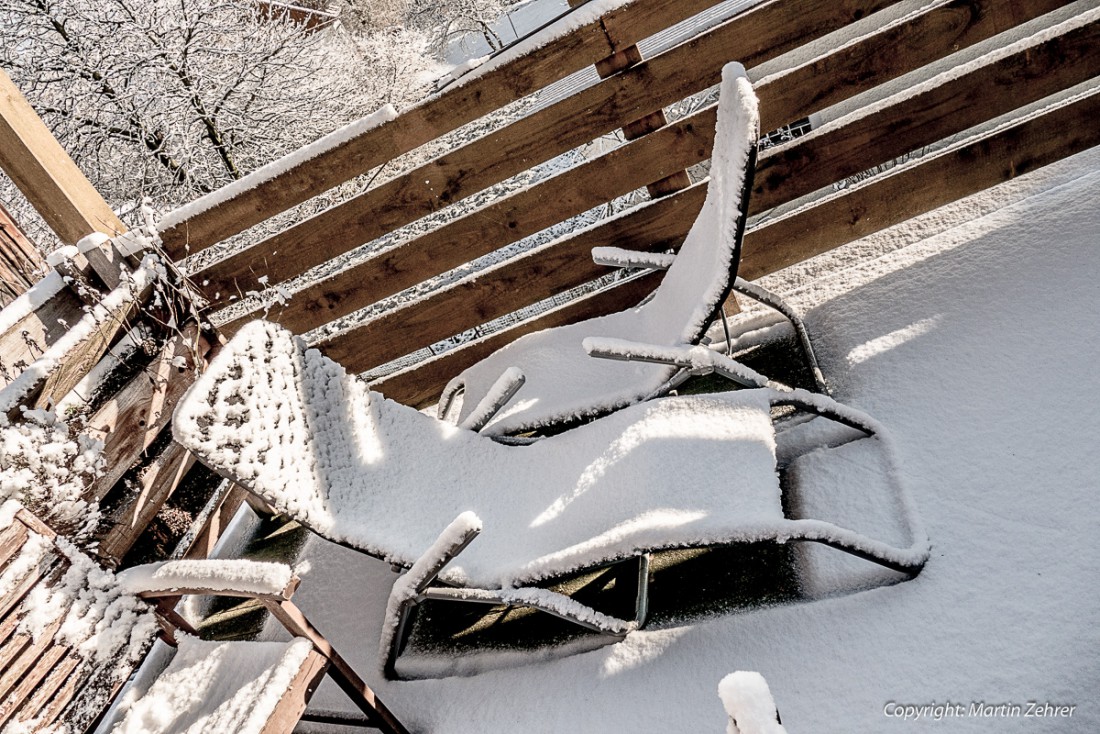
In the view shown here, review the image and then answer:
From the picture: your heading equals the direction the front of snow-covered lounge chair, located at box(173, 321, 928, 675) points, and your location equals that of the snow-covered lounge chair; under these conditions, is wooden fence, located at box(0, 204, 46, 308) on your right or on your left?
on your left

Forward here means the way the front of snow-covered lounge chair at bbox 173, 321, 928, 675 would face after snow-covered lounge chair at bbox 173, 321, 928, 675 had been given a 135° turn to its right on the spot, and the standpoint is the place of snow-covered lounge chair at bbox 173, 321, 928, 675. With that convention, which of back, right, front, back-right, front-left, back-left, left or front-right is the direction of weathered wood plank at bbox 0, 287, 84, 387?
right

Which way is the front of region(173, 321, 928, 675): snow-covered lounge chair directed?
to the viewer's right

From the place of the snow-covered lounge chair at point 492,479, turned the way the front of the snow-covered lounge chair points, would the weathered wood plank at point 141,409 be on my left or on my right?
on my left

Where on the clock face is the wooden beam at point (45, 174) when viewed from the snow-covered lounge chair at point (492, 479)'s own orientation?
The wooden beam is roughly at 8 o'clock from the snow-covered lounge chair.

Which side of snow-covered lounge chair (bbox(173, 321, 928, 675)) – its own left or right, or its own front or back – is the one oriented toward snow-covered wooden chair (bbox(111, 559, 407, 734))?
back

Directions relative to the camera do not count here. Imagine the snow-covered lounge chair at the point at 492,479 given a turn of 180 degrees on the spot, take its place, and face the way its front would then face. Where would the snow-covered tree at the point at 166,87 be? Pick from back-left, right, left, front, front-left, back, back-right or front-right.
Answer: right

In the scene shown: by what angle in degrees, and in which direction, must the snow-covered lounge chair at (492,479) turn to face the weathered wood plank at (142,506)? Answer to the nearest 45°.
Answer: approximately 135° to its left
